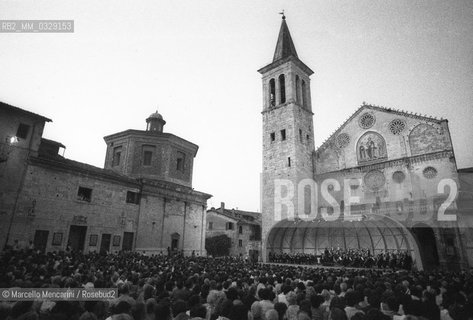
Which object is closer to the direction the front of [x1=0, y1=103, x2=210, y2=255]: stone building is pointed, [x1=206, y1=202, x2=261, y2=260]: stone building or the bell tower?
the bell tower

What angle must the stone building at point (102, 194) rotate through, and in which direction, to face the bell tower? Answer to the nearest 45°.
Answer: approximately 45° to its left

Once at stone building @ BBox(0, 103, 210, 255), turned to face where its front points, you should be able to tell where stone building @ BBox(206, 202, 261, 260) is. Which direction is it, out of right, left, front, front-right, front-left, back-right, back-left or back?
left
